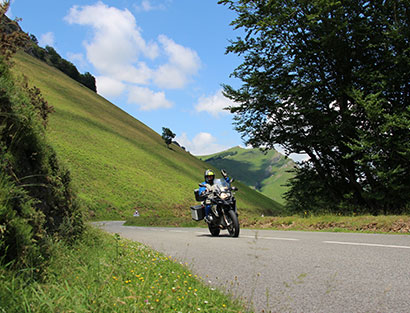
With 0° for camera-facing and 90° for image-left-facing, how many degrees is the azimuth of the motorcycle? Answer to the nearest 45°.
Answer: approximately 315°

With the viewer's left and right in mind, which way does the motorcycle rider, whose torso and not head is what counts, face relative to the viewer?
facing the viewer and to the right of the viewer
